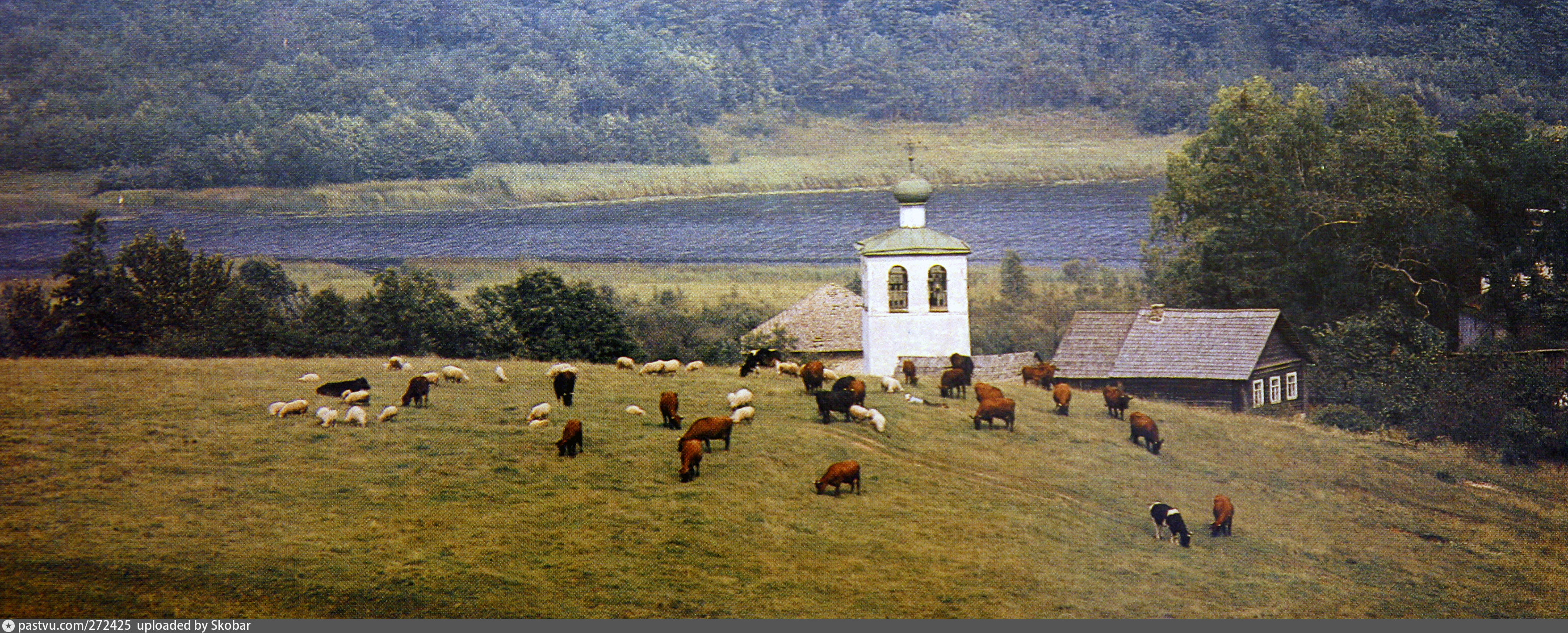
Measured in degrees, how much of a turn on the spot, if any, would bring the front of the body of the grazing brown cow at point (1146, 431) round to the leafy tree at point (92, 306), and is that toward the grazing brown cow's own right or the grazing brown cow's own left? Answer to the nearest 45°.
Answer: approximately 135° to the grazing brown cow's own right

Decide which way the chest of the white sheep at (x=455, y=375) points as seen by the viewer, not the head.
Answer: to the viewer's right

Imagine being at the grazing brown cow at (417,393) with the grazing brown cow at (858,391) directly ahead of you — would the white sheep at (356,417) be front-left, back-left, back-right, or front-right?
back-right

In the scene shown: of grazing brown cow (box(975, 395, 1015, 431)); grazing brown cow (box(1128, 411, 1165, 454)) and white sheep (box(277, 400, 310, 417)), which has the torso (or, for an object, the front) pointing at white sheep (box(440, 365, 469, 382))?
grazing brown cow (box(975, 395, 1015, 431))

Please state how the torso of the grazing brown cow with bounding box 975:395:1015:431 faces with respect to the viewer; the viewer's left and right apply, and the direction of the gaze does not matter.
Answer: facing to the left of the viewer

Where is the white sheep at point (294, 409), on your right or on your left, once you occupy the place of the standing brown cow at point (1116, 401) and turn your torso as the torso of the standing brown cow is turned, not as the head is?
on your right

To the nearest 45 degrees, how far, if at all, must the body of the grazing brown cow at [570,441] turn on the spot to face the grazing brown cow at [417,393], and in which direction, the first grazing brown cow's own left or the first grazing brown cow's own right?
approximately 90° to the first grazing brown cow's own right

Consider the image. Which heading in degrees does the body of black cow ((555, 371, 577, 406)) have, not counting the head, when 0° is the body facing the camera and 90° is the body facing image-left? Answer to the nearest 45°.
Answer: approximately 0°
